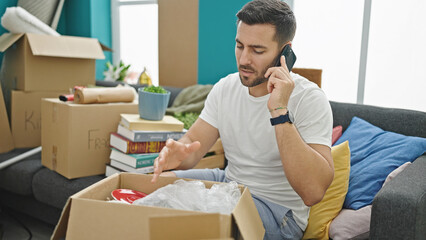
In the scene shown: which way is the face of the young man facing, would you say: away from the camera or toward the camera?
toward the camera

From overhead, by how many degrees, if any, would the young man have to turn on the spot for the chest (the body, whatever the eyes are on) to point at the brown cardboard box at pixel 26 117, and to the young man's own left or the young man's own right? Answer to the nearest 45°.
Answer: approximately 90° to the young man's own right

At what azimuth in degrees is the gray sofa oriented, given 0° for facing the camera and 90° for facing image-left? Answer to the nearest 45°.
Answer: approximately 45°

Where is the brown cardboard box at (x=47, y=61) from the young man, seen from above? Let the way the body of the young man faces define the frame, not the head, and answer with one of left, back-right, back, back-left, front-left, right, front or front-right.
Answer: right

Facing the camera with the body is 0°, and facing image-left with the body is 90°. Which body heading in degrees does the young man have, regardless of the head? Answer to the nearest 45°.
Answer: approximately 45°

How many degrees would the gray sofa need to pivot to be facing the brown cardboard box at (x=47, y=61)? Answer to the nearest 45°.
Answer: approximately 90° to its right
